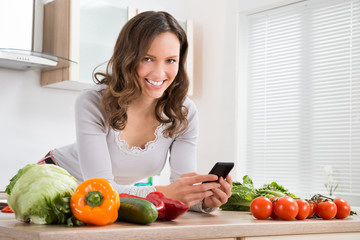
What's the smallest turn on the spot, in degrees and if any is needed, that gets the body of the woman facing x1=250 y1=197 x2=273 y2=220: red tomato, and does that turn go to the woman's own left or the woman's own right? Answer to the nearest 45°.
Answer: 0° — they already face it

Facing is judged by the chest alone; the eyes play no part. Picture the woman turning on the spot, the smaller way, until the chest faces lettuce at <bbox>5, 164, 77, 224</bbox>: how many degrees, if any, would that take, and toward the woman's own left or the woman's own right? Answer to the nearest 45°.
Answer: approximately 45° to the woman's own right

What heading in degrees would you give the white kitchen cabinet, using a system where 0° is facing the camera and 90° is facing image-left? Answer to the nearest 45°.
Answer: approximately 315°

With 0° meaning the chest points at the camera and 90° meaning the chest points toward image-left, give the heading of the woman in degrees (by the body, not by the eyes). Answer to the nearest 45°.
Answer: approximately 315°

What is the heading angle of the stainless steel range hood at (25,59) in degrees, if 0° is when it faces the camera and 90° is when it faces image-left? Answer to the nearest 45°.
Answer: approximately 315°
